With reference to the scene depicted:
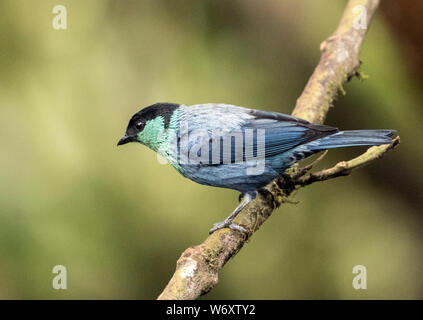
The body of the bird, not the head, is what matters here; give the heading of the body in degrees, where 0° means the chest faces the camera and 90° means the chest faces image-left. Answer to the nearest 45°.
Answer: approximately 90°
